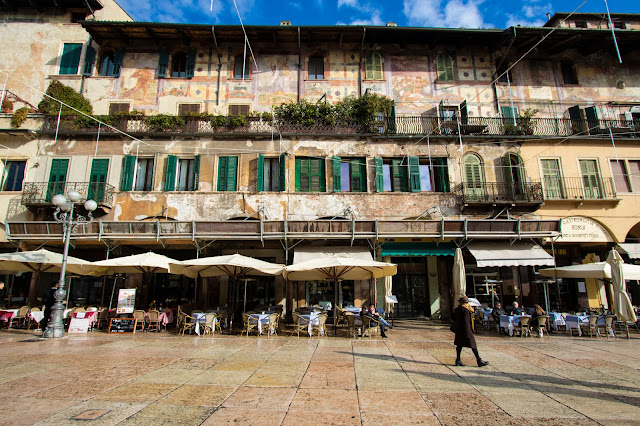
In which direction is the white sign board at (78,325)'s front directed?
toward the camera

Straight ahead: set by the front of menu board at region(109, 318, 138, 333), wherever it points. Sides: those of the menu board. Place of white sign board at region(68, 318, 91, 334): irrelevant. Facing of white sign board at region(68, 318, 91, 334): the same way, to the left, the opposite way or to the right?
the same way

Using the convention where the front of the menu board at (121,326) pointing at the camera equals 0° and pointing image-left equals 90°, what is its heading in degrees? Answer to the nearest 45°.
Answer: approximately 0°

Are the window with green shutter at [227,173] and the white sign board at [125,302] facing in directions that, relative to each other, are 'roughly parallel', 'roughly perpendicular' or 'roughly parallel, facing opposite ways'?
roughly parallel

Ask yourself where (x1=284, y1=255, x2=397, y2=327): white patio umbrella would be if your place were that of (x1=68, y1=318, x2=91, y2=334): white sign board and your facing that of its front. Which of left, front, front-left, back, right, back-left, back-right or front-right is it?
front-left

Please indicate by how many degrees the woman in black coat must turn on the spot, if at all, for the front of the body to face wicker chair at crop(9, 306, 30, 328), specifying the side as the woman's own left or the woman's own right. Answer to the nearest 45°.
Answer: approximately 180°

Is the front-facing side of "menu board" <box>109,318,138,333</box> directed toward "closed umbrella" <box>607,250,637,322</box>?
no

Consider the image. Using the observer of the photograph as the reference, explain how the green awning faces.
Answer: facing the viewer

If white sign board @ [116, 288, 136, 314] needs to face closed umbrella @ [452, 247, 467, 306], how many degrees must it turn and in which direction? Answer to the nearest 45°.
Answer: approximately 45° to its left

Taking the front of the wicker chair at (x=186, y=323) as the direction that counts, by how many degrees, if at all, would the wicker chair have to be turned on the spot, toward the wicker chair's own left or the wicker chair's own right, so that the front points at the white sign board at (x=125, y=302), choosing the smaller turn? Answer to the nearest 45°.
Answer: approximately 180°

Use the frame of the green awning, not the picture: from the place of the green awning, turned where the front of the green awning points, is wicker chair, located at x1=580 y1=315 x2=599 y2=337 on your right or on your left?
on your left

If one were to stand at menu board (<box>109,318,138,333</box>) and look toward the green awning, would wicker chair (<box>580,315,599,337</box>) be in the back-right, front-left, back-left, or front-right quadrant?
front-right

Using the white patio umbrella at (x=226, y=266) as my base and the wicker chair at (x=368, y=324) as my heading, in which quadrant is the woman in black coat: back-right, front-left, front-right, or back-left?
front-right

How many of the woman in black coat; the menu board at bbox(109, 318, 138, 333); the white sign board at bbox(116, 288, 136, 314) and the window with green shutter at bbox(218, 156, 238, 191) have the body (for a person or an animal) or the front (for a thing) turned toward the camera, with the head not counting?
3

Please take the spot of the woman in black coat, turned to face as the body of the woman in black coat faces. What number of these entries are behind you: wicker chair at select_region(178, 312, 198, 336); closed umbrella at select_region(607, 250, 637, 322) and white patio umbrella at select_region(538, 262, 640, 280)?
1

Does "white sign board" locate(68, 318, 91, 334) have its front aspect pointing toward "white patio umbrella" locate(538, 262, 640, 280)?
no
